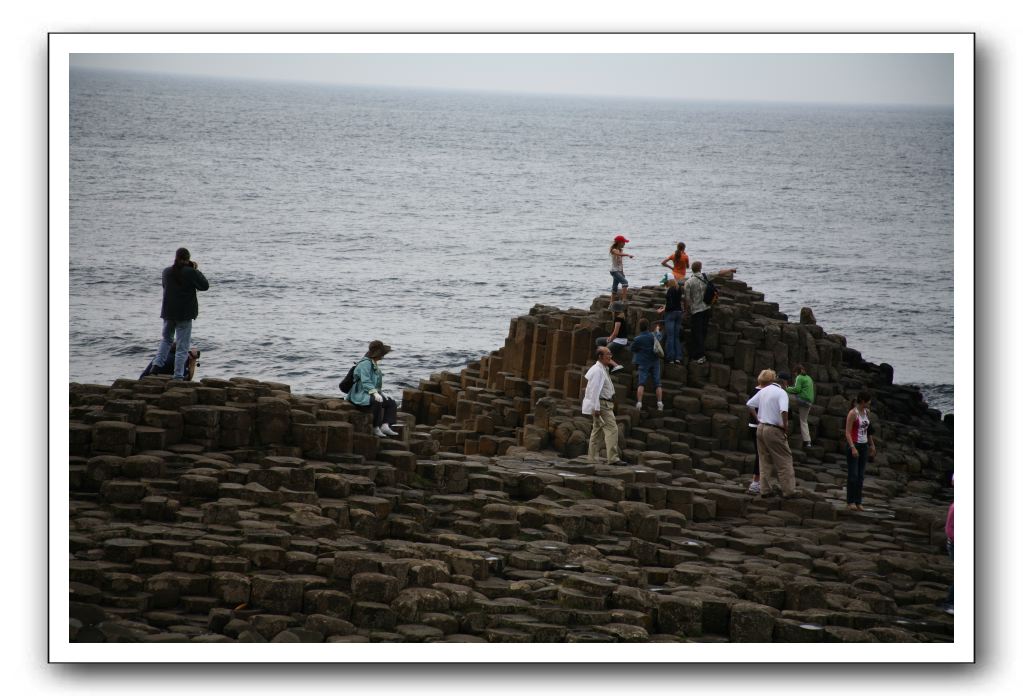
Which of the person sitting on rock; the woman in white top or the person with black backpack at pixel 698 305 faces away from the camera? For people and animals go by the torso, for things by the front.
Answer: the person with black backpack

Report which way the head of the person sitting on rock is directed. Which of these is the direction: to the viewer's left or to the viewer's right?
to the viewer's right

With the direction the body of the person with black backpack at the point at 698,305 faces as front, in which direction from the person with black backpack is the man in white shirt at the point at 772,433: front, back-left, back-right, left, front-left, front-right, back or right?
back

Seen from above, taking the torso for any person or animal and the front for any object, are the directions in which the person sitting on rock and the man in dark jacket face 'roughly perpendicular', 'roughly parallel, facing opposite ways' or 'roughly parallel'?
roughly perpendicular

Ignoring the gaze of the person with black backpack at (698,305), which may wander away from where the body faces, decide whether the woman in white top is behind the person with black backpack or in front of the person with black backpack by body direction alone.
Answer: behind

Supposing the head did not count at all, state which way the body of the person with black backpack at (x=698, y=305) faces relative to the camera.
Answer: away from the camera

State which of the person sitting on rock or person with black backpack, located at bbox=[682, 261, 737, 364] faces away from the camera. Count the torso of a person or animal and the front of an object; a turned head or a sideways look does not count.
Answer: the person with black backpack

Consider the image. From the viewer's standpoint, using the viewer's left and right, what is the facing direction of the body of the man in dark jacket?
facing away from the viewer and to the right of the viewer

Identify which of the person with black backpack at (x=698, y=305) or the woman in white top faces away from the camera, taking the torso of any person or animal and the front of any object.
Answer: the person with black backpack

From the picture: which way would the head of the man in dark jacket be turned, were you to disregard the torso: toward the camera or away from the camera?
away from the camera

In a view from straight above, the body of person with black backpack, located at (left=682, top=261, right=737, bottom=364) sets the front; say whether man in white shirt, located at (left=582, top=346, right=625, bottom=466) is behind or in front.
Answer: behind
